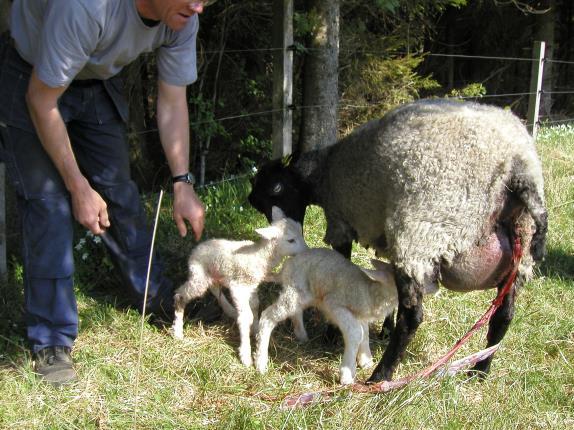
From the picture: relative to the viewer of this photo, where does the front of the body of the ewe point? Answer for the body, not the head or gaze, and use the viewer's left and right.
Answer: facing away from the viewer and to the left of the viewer

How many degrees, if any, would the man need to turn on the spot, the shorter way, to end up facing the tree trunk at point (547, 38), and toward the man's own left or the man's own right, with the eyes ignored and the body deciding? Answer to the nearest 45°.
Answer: approximately 90° to the man's own left

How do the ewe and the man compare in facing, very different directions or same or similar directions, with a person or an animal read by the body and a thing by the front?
very different directions

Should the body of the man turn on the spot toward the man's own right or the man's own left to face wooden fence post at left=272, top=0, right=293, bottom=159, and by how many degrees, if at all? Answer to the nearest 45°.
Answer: approximately 90° to the man's own left

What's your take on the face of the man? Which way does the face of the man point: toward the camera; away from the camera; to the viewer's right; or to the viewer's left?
to the viewer's right

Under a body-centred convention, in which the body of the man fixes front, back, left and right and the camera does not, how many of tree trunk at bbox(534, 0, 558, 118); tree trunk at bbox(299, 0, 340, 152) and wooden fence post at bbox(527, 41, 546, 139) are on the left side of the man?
3

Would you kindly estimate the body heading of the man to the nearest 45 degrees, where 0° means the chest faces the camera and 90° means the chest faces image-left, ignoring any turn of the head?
approximately 315°
